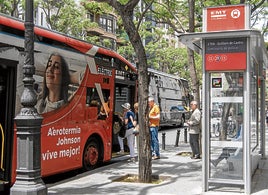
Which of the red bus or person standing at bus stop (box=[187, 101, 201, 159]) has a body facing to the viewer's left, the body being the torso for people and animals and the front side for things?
the person standing at bus stop

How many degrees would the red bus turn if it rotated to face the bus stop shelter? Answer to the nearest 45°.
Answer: approximately 90° to its right

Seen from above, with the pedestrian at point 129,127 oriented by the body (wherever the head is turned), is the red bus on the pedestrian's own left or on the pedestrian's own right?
on the pedestrian's own left

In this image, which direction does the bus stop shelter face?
to the viewer's left

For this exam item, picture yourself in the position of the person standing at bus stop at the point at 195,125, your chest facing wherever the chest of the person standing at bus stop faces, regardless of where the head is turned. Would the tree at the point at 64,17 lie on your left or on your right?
on your right

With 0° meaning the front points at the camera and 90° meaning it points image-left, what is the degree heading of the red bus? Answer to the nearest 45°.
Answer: approximately 225°

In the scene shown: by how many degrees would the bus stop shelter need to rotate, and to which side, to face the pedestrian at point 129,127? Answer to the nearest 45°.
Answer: approximately 45° to its right

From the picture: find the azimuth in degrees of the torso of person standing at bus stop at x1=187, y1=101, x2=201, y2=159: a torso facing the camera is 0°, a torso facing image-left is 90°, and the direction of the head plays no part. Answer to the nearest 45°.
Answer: approximately 90°

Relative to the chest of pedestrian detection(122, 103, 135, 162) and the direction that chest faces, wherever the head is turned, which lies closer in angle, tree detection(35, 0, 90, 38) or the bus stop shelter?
the tree

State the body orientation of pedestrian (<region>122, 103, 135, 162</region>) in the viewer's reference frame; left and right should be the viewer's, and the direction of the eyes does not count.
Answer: facing to the left of the viewer
